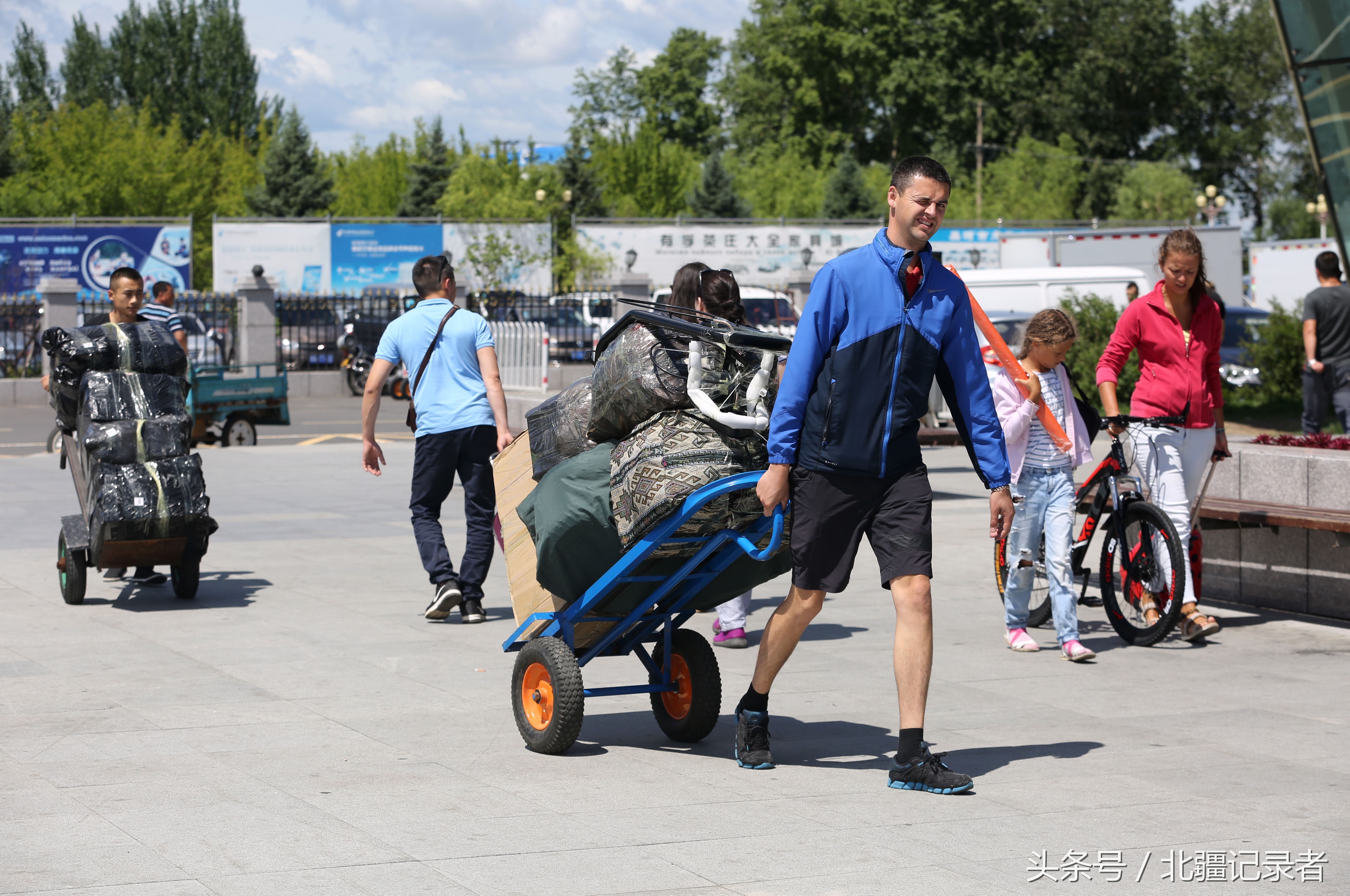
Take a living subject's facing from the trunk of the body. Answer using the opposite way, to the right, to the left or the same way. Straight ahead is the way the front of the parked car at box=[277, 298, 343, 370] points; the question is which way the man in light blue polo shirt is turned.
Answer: the opposite way

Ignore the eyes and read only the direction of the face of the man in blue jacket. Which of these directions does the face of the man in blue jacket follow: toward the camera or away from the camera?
toward the camera

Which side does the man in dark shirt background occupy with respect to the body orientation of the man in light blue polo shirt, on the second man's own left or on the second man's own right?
on the second man's own right

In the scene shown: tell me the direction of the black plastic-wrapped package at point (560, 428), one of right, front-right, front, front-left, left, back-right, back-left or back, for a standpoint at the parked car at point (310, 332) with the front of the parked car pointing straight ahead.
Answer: front

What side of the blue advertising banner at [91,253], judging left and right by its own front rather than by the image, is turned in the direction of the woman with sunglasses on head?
front

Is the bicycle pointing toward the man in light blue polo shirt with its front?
no

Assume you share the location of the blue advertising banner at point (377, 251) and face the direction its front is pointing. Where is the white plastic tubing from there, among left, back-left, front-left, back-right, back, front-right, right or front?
front

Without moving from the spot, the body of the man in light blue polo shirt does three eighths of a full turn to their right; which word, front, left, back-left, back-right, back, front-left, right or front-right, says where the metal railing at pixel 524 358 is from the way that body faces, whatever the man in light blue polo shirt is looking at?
back-left

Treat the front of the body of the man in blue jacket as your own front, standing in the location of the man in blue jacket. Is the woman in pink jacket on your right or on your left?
on your left

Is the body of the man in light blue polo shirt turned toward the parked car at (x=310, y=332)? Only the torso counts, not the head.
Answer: yes

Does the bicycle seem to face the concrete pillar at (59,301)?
no

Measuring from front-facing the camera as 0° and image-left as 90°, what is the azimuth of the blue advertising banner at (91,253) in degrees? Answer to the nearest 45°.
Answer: approximately 0°

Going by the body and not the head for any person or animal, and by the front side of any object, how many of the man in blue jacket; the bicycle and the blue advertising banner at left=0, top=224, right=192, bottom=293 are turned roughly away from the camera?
0

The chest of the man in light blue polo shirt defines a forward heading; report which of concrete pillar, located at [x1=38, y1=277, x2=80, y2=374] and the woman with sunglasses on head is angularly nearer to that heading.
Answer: the concrete pillar

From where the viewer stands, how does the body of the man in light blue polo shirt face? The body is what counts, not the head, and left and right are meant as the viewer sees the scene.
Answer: facing away from the viewer

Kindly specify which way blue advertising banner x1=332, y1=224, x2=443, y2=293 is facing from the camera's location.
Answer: facing the viewer

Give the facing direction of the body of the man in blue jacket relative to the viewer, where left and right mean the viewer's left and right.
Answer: facing the viewer and to the right of the viewer

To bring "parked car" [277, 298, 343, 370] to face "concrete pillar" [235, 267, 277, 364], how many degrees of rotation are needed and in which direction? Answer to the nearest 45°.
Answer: approximately 45° to its right

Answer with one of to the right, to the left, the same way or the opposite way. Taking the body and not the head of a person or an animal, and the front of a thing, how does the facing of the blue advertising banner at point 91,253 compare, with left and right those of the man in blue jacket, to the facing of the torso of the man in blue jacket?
the same way
